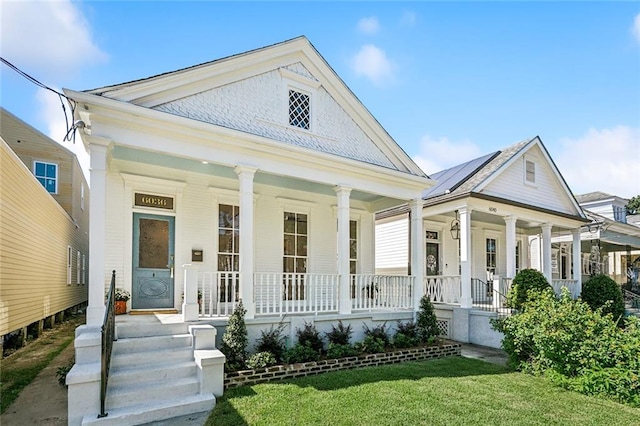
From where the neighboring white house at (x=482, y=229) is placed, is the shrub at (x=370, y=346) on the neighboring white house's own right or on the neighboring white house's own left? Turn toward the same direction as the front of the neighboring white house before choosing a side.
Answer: on the neighboring white house's own right

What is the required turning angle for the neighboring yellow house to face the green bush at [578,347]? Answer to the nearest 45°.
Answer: approximately 45° to its left

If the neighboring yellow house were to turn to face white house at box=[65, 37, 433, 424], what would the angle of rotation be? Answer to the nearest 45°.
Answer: approximately 45° to its left

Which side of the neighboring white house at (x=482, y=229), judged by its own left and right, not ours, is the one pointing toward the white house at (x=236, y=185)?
right

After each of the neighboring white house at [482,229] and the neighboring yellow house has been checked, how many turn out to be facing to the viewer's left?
0

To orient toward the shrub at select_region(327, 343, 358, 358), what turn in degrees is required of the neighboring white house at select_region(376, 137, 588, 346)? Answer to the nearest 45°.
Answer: approximately 45° to its right

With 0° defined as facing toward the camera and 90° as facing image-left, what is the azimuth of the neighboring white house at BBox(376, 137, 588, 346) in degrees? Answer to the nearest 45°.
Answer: approximately 315°
